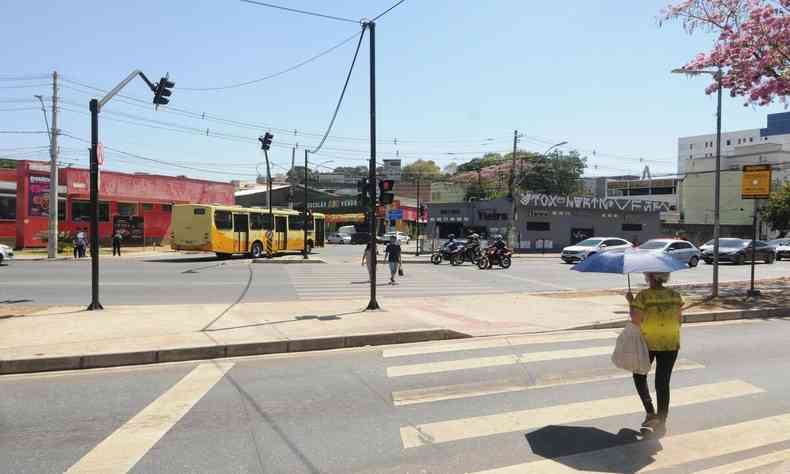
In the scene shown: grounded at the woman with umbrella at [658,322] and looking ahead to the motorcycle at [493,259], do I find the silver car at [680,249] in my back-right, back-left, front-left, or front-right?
front-right

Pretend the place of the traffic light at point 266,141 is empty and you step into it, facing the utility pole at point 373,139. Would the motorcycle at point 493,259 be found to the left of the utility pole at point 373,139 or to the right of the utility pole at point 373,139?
left

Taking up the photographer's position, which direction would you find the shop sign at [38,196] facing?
facing the viewer

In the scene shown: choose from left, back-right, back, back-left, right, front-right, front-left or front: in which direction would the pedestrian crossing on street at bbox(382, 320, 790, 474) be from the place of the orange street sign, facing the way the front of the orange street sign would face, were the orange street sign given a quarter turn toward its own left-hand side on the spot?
right

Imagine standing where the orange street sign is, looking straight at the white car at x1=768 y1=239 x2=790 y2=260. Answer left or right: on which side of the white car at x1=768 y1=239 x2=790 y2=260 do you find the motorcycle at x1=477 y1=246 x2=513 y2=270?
left

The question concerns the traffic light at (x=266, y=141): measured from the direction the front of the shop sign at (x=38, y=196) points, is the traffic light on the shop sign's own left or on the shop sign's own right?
on the shop sign's own left

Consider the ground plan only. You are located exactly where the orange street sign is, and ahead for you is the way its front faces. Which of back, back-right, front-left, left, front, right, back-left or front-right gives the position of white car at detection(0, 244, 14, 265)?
right

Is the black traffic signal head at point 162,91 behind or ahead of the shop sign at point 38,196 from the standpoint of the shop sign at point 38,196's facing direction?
ahead

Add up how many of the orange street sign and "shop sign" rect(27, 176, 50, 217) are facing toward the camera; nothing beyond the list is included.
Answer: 2

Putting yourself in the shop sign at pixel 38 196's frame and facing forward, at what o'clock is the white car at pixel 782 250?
The white car is roughly at 10 o'clock from the shop sign.

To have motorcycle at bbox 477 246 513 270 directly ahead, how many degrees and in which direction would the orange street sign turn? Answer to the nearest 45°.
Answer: approximately 135° to its right

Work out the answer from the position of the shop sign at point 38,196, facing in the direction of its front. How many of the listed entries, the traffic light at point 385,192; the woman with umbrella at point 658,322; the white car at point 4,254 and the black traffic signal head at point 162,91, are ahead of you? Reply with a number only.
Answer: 4

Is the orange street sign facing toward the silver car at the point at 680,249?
no

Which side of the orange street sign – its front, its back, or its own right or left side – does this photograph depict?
front

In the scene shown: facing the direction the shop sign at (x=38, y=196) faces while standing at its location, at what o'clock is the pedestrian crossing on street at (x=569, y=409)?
The pedestrian crossing on street is roughly at 12 o'clock from the shop sign.

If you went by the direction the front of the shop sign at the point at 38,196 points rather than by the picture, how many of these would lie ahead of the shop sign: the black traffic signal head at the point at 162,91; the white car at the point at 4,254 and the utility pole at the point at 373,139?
3

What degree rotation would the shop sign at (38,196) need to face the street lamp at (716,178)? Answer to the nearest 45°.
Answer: approximately 45° to its left

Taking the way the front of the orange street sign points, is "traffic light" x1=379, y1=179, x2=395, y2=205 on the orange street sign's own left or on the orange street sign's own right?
on the orange street sign's own right

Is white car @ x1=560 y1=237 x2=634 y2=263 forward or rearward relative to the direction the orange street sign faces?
rearward

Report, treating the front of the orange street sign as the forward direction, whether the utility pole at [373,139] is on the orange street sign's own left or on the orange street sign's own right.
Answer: on the orange street sign's own right

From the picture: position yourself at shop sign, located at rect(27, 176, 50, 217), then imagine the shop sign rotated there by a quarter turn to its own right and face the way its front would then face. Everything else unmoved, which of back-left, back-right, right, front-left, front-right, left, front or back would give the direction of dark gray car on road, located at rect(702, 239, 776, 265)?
back-left

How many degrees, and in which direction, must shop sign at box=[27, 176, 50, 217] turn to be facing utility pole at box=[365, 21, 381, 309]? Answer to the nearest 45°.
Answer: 0° — it already faces it
